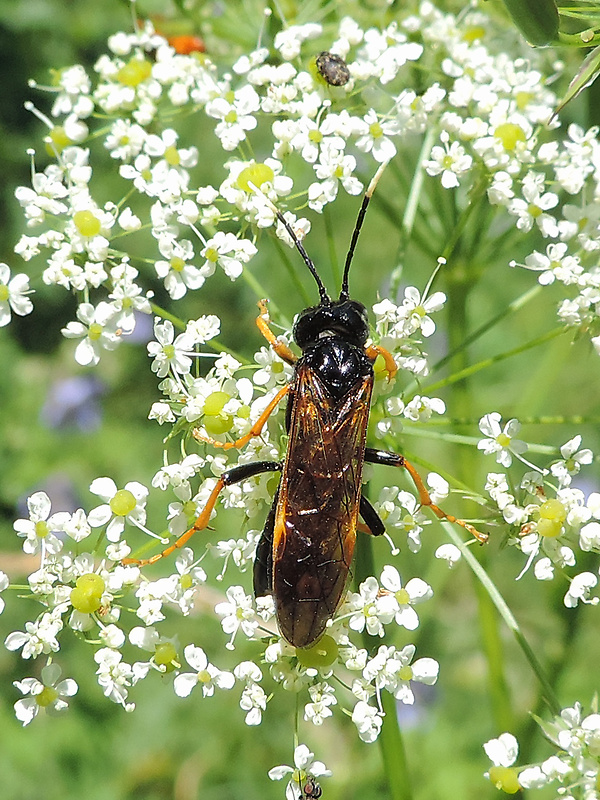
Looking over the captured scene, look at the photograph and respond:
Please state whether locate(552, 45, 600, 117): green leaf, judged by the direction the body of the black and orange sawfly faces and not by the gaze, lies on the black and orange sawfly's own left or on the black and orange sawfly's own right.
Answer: on the black and orange sawfly's own right

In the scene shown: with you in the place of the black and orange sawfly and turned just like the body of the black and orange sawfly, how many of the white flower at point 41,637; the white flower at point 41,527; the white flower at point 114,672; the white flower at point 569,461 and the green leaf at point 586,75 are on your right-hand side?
2

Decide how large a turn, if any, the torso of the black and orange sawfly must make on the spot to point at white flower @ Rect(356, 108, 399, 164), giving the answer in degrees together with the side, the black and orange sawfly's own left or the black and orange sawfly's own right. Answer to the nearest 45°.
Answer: approximately 45° to the black and orange sawfly's own right

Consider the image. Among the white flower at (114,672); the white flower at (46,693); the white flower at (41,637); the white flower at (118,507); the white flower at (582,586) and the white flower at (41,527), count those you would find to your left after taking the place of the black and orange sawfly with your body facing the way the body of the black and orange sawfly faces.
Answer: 5

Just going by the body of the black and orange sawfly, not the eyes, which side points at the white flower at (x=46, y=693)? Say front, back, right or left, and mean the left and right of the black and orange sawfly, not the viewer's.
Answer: left

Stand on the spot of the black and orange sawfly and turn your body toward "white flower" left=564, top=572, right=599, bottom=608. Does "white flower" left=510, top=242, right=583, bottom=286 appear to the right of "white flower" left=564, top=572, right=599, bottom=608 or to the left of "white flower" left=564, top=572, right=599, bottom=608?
left

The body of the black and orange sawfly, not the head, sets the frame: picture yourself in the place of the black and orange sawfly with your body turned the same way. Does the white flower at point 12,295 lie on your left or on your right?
on your left

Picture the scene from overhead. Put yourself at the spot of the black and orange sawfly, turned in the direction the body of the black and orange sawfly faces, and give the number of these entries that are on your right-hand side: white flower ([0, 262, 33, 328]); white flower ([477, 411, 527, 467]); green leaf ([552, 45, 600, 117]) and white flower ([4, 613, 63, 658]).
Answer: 2

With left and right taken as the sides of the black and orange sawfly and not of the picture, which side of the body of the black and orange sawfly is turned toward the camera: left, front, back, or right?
back

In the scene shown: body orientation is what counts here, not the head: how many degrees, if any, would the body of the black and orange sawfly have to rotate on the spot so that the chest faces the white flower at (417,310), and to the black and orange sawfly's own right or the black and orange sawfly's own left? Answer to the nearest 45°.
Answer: approximately 45° to the black and orange sawfly's own right
